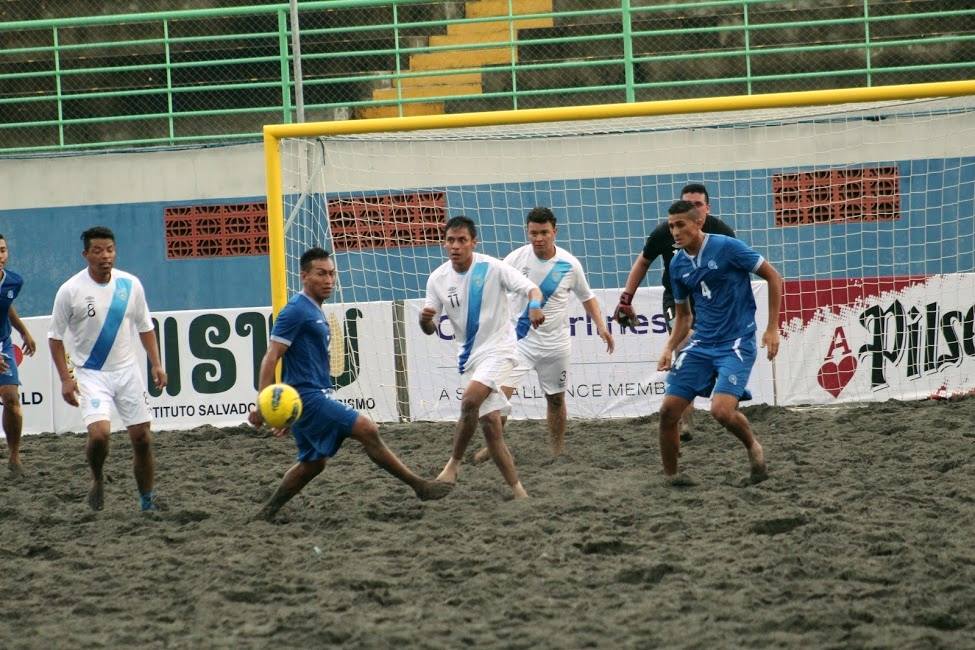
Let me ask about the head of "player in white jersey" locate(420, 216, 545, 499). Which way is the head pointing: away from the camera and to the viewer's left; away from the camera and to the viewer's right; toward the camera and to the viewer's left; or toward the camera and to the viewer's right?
toward the camera and to the viewer's left

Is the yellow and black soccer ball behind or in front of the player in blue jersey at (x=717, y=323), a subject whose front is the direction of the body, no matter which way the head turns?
in front

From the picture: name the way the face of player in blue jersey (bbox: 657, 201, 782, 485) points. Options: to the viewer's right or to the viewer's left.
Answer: to the viewer's left

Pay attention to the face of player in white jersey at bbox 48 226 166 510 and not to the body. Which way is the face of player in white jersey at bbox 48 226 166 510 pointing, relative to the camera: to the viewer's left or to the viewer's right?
to the viewer's right

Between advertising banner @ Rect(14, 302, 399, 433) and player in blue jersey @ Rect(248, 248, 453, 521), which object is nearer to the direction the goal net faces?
the player in blue jersey

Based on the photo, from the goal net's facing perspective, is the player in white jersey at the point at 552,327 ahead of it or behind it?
ahead

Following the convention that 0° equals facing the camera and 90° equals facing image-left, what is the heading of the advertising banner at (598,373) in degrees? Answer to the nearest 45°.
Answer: approximately 0°

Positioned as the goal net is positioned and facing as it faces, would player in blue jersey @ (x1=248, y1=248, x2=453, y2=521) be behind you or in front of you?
in front

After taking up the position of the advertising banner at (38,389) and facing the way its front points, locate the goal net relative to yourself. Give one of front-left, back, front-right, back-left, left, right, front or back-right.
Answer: left
